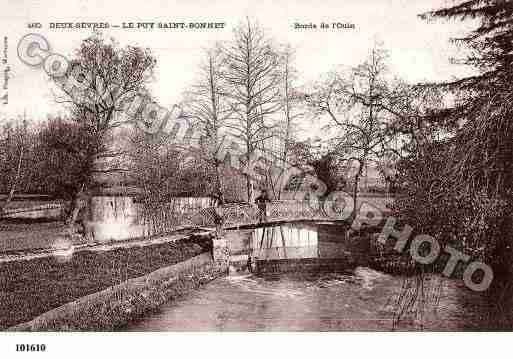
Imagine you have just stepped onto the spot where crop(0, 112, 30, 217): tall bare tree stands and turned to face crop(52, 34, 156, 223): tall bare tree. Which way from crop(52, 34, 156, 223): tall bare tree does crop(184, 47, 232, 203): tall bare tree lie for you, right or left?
left
